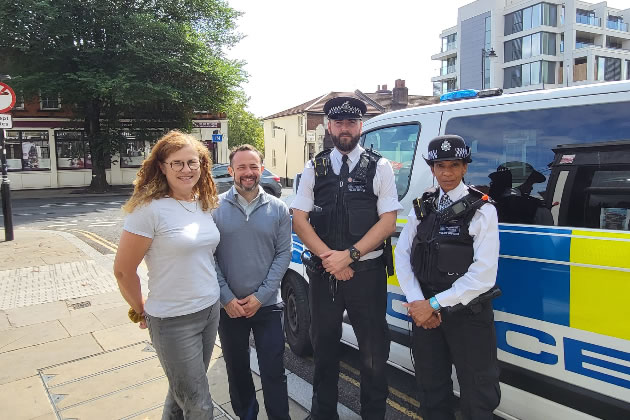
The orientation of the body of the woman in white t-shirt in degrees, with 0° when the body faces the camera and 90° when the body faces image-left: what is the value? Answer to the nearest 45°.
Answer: approximately 315°

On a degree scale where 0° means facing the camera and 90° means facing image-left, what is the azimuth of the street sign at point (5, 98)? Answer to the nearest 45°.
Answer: approximately 0°

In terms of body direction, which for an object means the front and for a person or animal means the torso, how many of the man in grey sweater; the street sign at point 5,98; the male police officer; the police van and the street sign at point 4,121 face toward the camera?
4

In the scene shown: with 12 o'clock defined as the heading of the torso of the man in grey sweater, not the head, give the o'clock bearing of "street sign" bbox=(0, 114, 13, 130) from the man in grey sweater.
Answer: The street sign is roughly at 5 o'clock from the man in grey sweater.

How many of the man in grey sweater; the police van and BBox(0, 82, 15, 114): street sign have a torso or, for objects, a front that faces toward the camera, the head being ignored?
2

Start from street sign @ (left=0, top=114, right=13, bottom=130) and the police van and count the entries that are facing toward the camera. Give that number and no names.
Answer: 1
